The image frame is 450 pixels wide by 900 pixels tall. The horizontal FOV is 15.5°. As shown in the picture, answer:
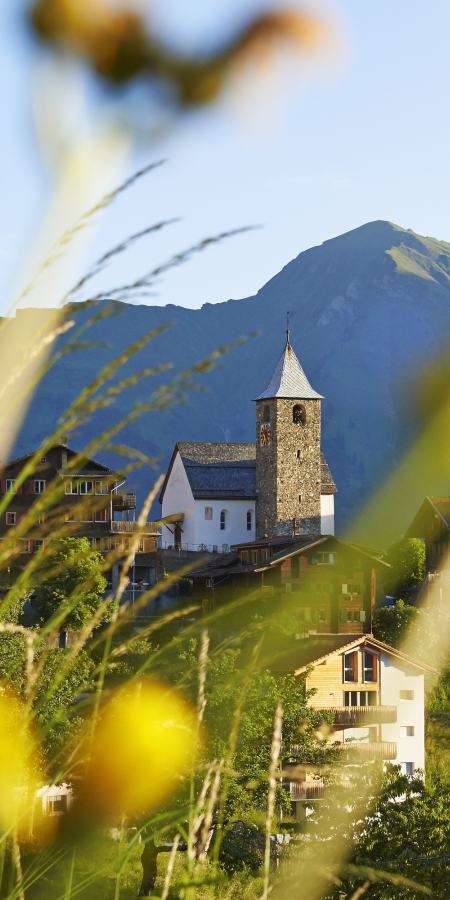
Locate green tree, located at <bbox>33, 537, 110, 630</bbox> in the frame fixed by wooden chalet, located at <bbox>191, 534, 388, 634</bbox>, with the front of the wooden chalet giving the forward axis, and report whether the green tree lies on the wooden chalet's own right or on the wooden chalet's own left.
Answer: on the wooden chalet's own right

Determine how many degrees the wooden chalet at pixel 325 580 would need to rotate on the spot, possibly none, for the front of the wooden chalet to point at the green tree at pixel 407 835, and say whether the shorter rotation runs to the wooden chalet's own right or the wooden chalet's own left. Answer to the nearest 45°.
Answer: approximately 45° to the wooden chalet's own right

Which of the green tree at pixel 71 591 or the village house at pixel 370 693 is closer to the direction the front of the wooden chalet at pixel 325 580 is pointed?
the village house

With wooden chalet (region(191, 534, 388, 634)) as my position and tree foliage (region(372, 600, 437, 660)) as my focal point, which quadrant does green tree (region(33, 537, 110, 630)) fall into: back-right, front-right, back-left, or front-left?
back-right

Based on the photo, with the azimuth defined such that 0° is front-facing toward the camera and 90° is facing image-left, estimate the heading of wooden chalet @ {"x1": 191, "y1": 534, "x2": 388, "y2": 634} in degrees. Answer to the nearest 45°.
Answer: approximately 315°
